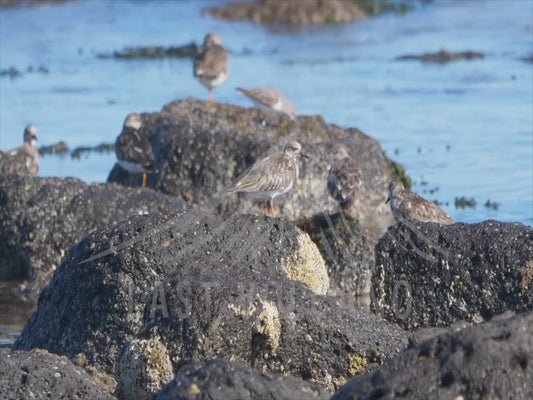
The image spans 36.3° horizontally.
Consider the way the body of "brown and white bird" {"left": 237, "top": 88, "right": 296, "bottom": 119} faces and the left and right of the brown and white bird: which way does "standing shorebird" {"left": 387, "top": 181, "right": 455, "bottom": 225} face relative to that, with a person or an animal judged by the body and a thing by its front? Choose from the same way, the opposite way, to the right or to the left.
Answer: the opposite way

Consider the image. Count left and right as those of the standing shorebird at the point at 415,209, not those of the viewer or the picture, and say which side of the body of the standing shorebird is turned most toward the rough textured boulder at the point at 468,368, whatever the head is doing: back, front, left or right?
left

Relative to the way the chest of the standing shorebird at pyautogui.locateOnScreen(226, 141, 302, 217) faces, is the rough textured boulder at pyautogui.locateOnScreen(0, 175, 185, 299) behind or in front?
behind

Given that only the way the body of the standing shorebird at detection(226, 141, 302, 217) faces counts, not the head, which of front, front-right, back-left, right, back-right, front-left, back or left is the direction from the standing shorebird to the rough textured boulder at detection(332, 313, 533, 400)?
right

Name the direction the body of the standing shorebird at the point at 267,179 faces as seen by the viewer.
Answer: to the viewer's right

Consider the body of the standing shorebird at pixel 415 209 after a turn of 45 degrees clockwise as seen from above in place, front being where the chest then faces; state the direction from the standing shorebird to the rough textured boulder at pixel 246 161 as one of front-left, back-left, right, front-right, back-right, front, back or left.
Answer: front

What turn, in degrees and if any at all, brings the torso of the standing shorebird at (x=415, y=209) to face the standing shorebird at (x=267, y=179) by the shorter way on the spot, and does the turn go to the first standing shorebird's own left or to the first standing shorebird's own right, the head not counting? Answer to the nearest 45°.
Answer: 0° — it already faces it

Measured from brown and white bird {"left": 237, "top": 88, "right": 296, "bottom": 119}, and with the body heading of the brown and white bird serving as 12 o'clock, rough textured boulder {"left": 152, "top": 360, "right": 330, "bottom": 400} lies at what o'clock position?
The rough textured boulder is roughly at 3 o'clock from the brown and white bird.

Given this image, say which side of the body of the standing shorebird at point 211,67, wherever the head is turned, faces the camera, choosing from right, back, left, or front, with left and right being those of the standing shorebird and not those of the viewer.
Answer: back

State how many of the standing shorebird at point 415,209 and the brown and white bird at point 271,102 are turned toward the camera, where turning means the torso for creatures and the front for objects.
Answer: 0

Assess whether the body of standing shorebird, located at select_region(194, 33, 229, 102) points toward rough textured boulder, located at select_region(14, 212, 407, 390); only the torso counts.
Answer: no

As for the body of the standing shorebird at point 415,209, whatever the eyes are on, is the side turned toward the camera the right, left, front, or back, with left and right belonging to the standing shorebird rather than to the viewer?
left

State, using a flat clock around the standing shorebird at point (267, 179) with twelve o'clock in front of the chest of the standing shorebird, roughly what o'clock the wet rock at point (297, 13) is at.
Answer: The wet rock is roughly at 9 o'clock from the standing shorebird.

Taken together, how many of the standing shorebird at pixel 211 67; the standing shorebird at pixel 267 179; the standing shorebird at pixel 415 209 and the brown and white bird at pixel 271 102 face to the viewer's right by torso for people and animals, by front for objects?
2

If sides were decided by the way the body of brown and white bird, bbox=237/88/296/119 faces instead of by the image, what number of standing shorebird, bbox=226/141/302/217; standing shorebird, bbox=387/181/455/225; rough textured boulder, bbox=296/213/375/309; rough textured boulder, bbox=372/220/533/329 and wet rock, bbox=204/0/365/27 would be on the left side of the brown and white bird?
1
